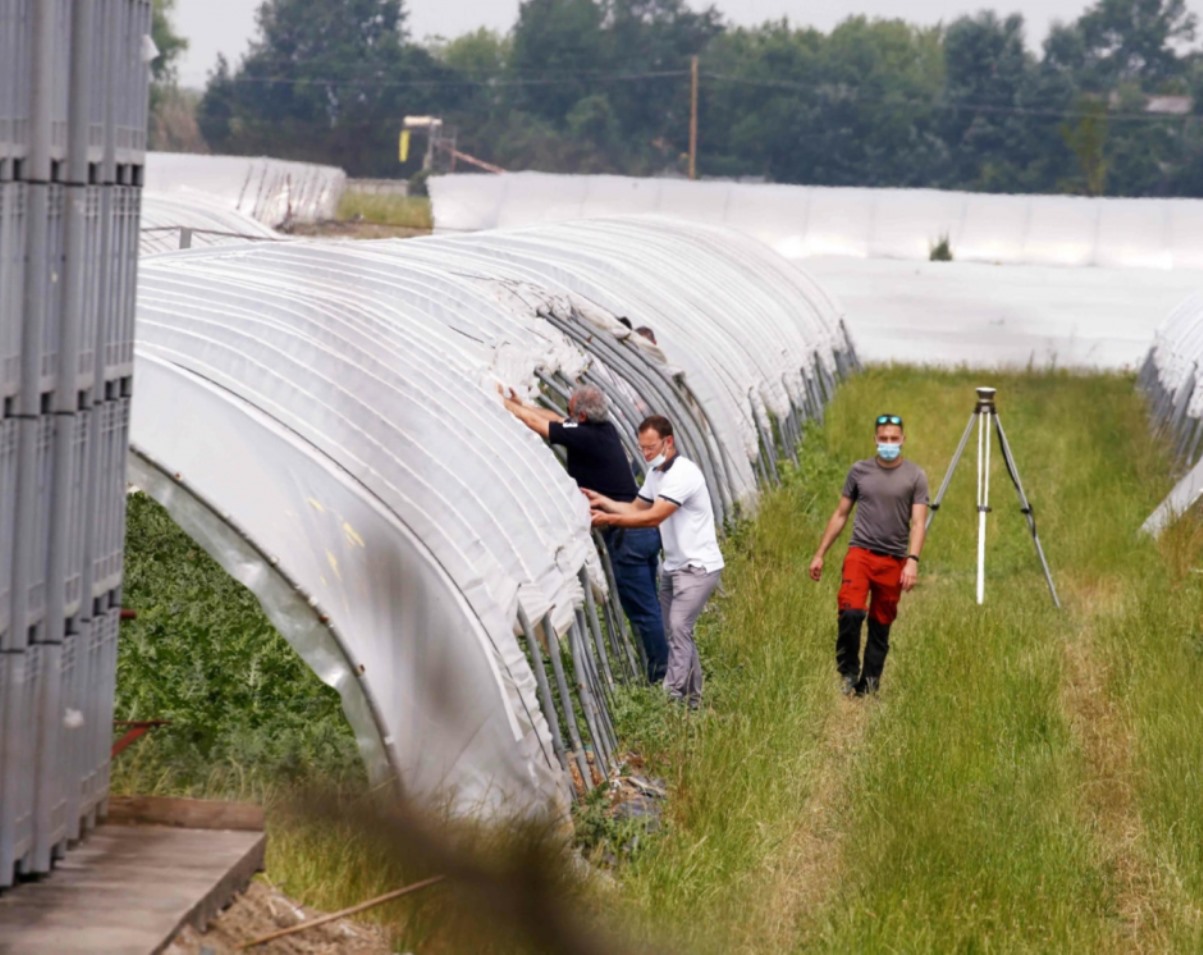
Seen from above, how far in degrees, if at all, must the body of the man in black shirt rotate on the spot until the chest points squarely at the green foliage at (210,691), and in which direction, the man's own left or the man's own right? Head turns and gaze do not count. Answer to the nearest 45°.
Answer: approximately 90° to the man's own left

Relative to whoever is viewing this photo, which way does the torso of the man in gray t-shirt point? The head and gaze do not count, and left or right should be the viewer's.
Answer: facing the viewer

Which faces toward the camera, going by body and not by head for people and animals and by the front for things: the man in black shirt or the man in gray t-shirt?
the man in gray t-shirt

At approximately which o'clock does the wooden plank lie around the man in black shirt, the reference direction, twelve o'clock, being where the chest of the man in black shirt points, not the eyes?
The wooden plank is roughly at 8 o'clock from the man in black shirt.

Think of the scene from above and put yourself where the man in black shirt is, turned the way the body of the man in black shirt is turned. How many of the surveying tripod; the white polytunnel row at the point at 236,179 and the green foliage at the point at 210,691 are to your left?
1

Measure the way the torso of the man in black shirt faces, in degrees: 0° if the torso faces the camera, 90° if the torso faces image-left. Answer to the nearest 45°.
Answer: approximately 135°

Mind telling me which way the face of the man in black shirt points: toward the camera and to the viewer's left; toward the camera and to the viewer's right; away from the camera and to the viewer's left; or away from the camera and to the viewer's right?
away from the camera and to the viewer's left

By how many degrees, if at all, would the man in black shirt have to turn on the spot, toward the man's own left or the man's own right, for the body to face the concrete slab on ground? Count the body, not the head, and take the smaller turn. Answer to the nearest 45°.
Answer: approximately 135° to the man's own left

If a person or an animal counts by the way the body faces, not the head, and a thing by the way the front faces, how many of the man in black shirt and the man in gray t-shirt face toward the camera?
1

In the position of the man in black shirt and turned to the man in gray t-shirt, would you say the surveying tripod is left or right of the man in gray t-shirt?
left

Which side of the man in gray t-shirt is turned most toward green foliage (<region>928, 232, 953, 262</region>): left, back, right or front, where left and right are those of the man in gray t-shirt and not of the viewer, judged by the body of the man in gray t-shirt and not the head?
back

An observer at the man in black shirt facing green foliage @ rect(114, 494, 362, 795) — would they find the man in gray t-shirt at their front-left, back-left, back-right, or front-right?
back-left

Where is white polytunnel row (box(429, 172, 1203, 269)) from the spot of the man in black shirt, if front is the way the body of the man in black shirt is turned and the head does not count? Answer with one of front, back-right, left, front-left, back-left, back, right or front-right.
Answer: front-right

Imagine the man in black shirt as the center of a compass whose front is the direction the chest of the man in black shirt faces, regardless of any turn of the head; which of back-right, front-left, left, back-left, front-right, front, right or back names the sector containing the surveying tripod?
right

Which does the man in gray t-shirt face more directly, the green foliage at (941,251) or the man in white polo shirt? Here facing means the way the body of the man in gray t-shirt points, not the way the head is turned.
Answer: the man in white polo shirt
